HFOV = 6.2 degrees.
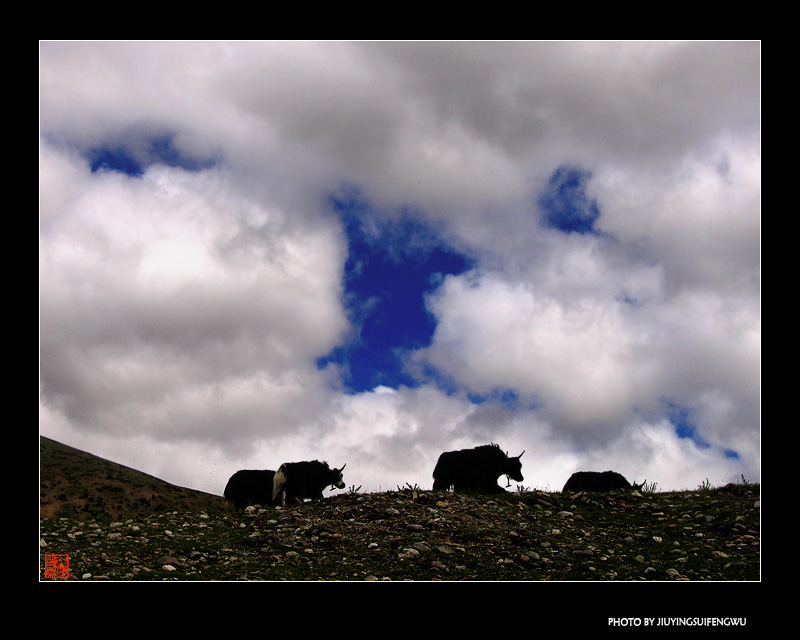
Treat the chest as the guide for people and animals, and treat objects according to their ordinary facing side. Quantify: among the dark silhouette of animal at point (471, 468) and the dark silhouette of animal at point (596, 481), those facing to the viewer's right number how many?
2

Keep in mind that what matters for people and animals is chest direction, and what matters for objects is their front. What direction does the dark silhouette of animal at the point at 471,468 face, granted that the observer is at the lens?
facing to the right of the viewer

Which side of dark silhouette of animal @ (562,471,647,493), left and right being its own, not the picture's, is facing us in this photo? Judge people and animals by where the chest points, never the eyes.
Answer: right
